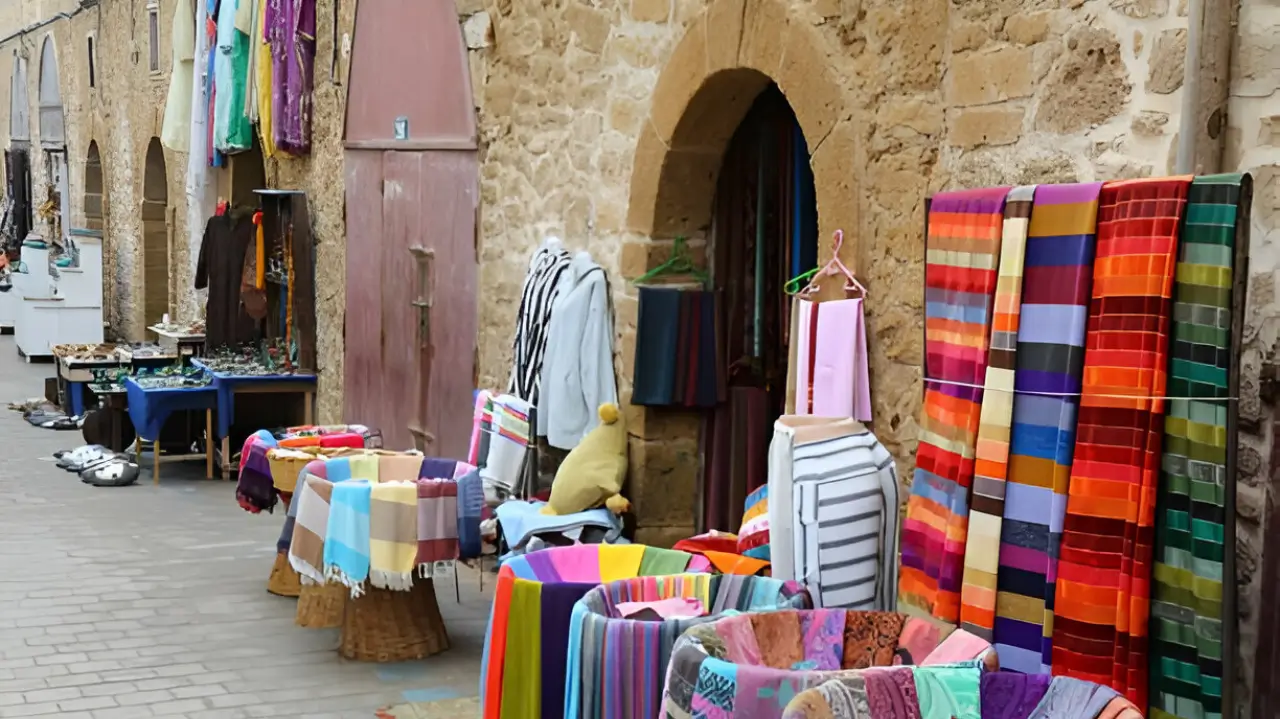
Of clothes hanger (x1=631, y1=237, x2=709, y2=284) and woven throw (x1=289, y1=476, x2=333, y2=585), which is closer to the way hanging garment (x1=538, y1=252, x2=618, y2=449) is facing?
the woven throw

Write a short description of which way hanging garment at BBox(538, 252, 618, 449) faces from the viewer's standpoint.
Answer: facing the viewer and to the left of the viewer

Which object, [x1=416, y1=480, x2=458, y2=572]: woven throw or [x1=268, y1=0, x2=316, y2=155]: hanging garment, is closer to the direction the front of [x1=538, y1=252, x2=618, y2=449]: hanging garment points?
the woven throw

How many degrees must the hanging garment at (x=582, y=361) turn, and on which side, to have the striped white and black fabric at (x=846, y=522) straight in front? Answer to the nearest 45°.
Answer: approximately 45° to its left

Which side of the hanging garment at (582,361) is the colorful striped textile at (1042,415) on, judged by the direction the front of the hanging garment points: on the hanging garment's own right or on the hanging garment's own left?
on the hanging garment's own left

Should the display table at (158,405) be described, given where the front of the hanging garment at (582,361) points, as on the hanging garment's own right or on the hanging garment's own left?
on the hanging garment's own right

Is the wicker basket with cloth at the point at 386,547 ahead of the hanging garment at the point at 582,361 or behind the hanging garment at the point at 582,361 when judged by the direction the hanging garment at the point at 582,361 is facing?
ahead

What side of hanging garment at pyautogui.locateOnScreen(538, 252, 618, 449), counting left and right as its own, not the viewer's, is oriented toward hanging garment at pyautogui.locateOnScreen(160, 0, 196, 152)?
right

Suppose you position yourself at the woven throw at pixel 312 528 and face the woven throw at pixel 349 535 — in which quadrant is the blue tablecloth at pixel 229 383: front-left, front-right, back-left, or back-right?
back-left

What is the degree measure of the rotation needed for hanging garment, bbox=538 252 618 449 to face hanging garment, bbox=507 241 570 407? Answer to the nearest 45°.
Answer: approximately 90° to its right

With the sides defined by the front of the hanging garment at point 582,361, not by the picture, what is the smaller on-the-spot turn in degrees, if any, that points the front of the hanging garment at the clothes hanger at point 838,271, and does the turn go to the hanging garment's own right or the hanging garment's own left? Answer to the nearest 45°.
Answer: approximately 90° to the hanging garment's own left

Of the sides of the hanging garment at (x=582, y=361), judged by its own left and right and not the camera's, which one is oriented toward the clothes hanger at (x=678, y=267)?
left

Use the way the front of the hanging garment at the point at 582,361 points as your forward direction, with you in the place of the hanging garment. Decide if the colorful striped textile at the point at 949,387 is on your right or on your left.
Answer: on your left
